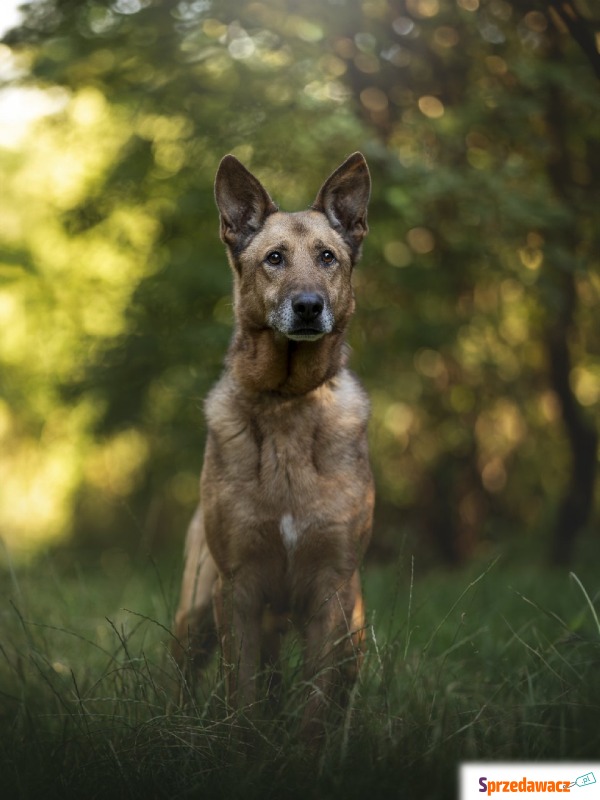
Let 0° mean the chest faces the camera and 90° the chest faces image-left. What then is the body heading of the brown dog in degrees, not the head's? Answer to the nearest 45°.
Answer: approximately 0°
